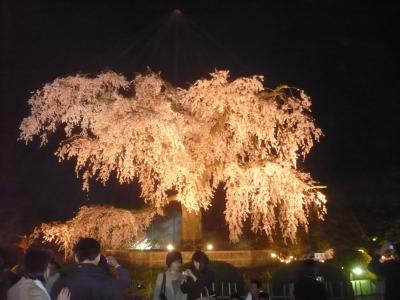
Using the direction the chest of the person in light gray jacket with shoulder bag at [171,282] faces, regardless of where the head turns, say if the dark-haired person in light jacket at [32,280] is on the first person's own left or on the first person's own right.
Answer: on the first person's own right

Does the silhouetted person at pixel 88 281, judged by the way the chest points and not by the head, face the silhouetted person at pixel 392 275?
no

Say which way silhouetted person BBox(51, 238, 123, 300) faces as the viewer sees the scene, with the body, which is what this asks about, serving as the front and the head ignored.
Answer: away from the camera

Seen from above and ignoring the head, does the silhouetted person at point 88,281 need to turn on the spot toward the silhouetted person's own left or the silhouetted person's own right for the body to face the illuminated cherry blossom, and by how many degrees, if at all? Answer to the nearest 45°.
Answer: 0° — they already face it

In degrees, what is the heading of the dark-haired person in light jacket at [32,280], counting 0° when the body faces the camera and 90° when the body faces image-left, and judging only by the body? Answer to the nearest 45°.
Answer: approximately 225°

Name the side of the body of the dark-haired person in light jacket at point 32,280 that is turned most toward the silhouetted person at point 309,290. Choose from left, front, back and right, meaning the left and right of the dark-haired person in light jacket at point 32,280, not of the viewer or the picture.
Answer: right

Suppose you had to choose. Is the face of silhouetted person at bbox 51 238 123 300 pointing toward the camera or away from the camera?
away from the camera

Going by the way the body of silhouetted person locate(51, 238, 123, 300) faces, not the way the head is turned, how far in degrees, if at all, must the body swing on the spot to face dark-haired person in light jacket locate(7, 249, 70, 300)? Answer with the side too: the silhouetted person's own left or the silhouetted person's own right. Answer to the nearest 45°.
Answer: approximately 45° to the silhouetted person's own left

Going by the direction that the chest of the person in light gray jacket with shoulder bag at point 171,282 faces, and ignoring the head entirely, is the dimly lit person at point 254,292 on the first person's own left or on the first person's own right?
on the first person's own left

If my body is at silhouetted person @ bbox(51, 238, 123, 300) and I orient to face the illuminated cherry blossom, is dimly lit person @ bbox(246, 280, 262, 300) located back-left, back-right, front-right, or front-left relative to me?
front-right

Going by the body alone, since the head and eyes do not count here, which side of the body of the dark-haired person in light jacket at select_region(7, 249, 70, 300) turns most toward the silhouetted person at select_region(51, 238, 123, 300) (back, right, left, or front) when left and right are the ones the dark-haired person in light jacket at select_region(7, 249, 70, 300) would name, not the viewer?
right

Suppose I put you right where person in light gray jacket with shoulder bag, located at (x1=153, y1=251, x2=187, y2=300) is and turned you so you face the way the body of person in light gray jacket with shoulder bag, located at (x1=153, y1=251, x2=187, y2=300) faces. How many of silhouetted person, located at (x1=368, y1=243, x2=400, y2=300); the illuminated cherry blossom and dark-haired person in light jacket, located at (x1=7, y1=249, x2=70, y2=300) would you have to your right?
1
